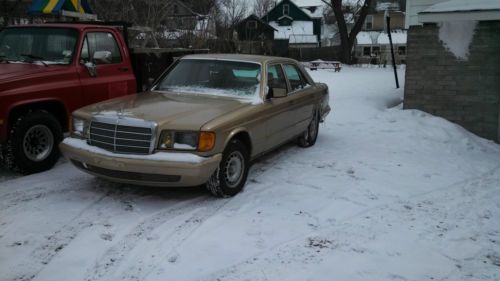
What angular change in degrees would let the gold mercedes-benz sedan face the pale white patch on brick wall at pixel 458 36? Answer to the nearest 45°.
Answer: approximately 180°

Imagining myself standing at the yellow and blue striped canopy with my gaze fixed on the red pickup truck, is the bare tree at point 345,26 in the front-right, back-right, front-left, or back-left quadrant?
back-left

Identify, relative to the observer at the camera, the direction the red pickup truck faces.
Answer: facing the viewer and to the left of the viewer

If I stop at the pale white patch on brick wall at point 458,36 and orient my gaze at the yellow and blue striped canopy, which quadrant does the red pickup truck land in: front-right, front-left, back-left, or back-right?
front-left

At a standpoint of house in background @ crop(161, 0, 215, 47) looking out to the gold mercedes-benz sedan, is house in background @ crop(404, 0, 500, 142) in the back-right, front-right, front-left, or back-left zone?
front-left

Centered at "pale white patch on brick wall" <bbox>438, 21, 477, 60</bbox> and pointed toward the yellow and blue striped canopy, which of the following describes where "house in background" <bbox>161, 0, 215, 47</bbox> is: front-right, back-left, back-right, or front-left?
front-right

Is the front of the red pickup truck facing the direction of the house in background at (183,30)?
no
